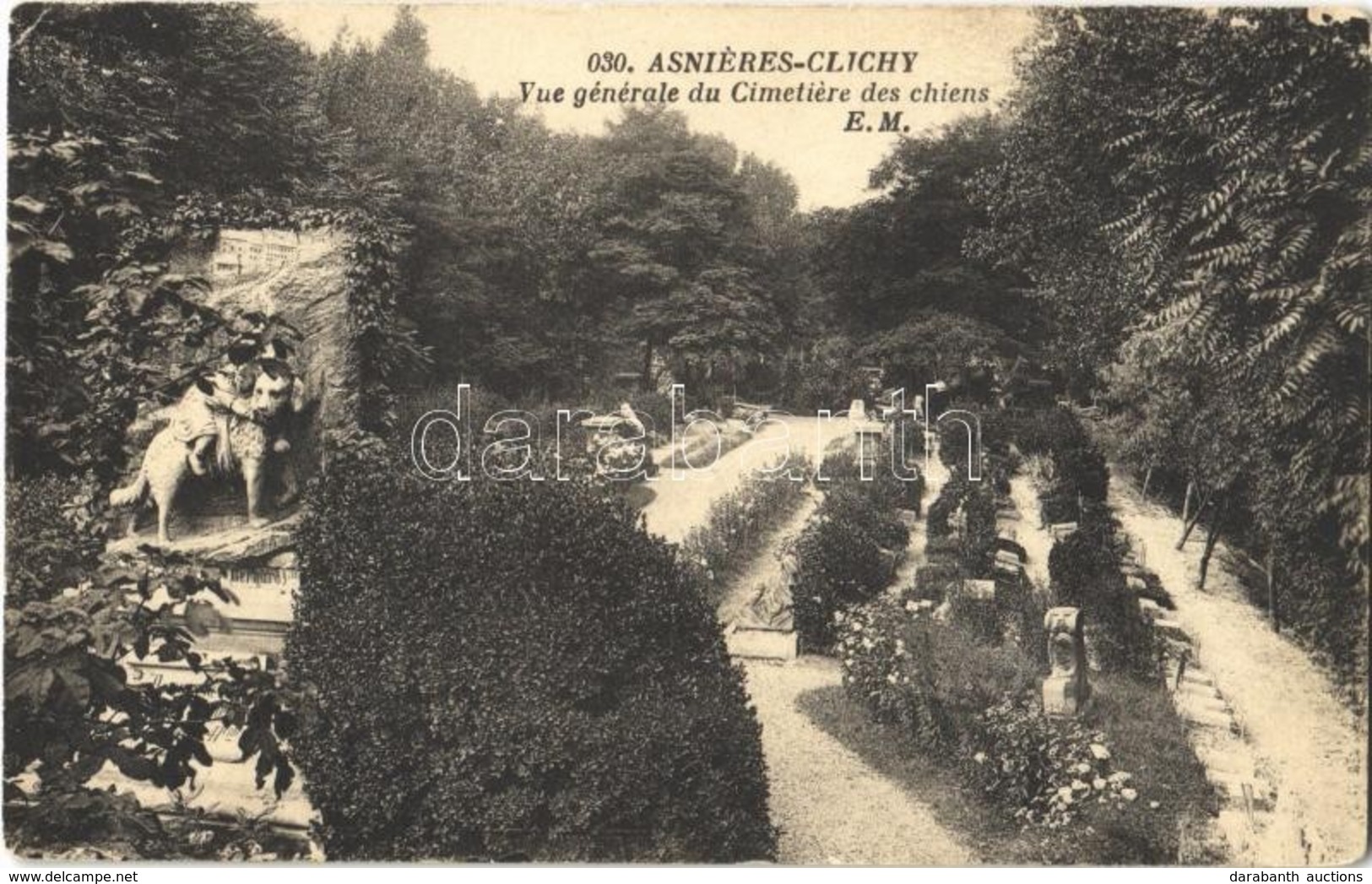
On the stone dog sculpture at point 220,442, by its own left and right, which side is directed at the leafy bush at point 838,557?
front

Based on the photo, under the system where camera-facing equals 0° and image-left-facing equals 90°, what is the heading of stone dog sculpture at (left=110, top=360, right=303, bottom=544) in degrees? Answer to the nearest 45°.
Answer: approximately 270°

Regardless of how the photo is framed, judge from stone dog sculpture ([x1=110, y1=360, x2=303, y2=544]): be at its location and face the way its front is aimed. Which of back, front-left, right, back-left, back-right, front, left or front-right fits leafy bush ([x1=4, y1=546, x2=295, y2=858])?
right

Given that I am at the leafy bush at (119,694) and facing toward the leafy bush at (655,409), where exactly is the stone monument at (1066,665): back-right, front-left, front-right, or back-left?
front-right

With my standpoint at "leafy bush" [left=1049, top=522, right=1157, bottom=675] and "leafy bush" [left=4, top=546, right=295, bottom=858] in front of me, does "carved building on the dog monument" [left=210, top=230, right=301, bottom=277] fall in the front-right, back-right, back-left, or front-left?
front-right

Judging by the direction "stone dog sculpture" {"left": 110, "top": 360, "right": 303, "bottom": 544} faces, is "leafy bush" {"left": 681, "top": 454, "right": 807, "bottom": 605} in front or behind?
in front
